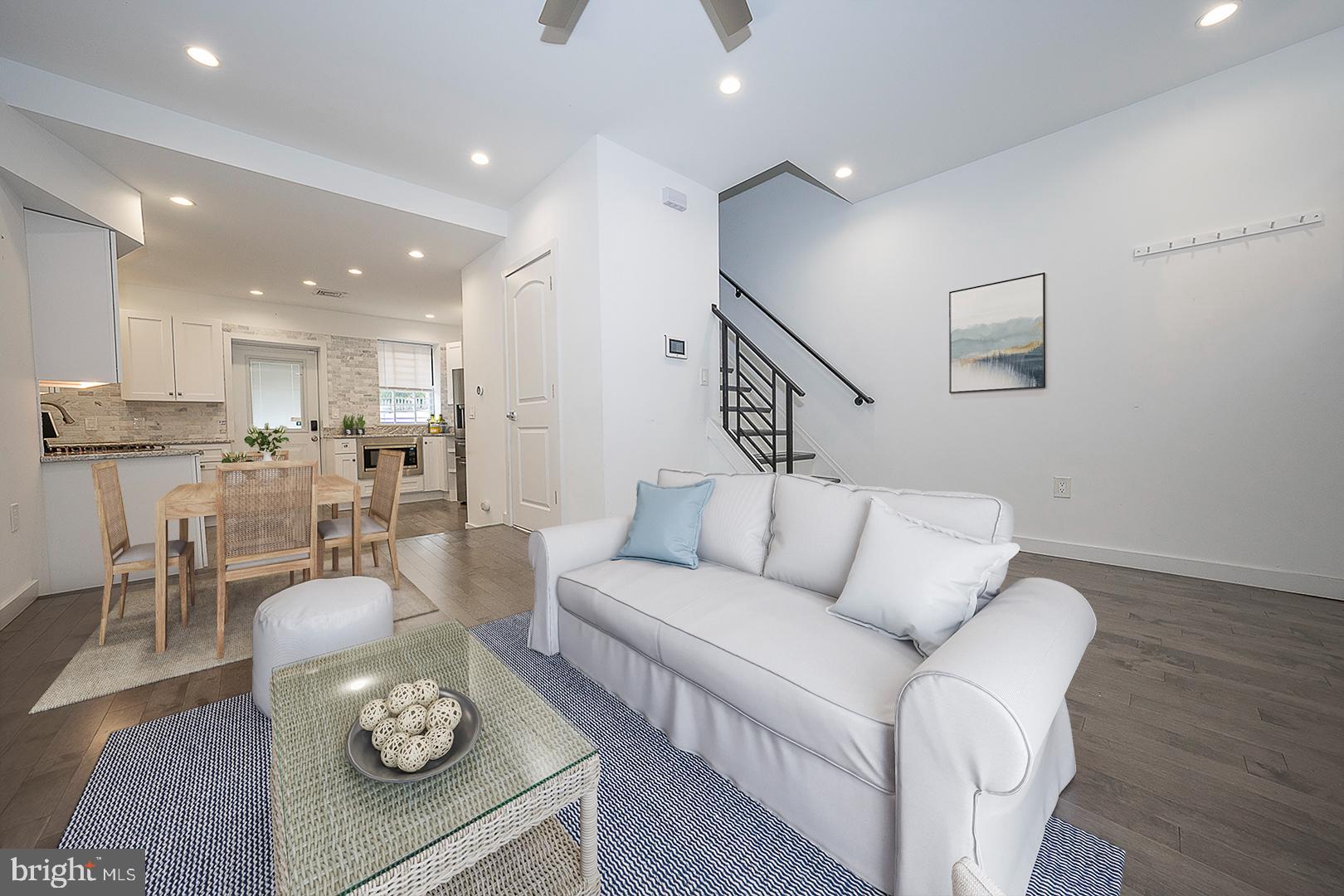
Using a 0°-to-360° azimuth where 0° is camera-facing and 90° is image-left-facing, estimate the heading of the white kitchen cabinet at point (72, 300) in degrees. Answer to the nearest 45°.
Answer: approximately 270°

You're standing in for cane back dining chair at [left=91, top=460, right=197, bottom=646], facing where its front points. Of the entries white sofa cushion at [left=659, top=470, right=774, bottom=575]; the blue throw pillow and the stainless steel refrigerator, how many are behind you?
0

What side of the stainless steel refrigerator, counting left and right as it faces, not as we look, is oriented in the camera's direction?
left

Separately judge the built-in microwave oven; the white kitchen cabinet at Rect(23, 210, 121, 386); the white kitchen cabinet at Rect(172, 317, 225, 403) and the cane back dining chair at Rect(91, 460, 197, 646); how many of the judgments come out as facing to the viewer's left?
0

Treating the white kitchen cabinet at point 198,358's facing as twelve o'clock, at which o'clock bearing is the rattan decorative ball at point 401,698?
The rattan decorative ball is roughly at 12 o'clock from the white kitchen cabinet.

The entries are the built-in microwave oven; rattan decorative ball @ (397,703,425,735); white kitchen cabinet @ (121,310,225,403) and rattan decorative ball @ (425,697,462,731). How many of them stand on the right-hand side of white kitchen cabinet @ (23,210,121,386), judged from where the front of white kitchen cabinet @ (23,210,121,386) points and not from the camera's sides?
2

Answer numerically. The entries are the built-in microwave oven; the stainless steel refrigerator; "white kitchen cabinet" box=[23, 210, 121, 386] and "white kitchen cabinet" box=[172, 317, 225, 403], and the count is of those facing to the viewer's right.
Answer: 1

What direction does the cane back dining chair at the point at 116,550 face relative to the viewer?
to the viewer's right

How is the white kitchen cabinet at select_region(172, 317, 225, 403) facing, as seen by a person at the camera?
facing the viewer

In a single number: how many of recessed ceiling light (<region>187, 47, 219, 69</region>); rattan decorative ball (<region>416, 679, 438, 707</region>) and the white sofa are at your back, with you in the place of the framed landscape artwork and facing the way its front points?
0

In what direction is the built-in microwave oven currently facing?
toward the camera

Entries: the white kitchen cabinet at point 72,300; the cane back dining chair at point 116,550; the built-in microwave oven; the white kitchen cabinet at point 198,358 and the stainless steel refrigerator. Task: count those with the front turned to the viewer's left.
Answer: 1

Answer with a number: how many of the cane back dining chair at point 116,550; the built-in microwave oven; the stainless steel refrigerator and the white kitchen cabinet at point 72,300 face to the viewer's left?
1

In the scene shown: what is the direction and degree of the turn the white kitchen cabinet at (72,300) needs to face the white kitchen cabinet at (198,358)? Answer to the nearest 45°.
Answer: approximately 90° to its left

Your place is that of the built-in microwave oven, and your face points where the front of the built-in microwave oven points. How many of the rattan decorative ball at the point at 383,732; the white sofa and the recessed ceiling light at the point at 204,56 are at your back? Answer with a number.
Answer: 0

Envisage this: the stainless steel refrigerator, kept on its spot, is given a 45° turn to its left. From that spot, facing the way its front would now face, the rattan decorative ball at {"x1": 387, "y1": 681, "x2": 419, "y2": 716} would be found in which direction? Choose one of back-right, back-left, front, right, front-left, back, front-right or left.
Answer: front-left

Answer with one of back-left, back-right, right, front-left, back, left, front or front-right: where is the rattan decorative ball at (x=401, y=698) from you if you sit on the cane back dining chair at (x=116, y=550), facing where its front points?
right

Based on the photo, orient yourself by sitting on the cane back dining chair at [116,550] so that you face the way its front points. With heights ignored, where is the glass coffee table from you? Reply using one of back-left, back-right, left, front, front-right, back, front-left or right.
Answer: right
